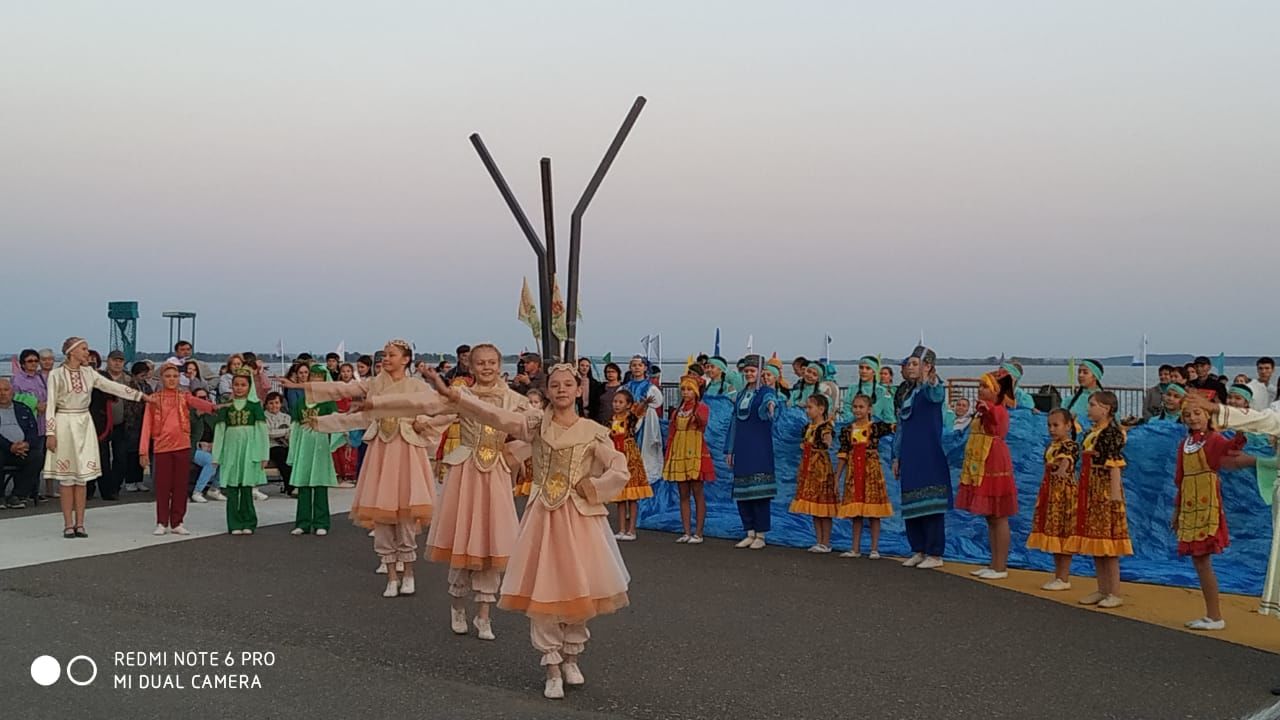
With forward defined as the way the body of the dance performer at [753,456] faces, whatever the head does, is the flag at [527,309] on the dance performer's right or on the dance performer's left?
on the dance performer's right

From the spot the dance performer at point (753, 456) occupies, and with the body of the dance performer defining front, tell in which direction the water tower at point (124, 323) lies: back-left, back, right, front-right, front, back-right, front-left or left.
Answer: right

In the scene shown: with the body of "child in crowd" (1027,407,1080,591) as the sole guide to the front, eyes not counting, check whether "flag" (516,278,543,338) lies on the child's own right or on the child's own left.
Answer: on the child's own right

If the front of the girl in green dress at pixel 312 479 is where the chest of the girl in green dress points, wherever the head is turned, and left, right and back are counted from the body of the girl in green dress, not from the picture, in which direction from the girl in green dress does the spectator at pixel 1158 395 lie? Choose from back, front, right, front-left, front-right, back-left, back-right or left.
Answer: left

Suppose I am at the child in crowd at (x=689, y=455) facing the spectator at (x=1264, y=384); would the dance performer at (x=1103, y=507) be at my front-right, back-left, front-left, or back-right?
front-right

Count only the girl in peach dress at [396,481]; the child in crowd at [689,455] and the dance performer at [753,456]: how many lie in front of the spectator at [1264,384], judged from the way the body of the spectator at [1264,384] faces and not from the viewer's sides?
3

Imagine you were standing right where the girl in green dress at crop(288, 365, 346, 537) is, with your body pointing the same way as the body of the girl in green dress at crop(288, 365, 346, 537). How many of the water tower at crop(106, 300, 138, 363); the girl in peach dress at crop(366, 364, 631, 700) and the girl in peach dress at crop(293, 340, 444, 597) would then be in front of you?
2

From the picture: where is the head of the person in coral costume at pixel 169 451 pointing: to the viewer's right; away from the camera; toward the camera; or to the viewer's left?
toward the camera

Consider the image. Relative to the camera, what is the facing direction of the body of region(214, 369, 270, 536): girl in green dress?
toward the camera

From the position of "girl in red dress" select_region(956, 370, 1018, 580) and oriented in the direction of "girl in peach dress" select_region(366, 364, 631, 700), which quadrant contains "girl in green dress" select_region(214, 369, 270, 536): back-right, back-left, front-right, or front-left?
front-right

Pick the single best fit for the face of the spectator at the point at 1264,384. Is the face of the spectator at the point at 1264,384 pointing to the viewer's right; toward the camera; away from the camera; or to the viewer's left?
toward the camera

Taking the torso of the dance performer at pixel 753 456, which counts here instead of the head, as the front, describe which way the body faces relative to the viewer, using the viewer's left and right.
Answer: facing the viewer and to the left of the viewer

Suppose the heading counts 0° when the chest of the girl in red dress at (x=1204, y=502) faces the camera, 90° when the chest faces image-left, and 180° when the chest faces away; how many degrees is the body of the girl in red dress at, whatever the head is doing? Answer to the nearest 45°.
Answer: approximately 45°

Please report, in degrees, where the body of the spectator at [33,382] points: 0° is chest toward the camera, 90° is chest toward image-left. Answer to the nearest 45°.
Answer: approximately 315°

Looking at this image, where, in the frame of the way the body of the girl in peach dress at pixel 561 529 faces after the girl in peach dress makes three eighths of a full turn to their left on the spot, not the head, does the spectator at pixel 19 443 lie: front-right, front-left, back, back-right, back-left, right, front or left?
left
